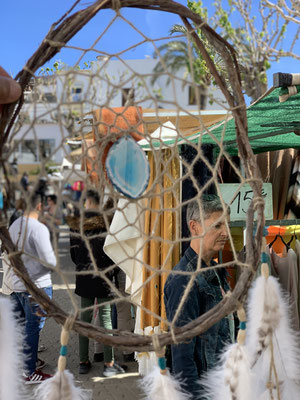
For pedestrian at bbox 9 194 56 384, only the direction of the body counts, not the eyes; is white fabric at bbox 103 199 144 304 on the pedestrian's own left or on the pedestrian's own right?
on the pedestrian's own right

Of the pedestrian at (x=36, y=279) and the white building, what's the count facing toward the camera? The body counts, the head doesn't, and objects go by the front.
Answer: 1

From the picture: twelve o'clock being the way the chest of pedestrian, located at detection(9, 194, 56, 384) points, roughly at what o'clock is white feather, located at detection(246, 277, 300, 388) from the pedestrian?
The white feather is roughly at 4 o'clock from the pedestrian.

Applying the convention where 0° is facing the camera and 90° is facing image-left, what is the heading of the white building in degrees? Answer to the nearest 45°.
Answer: approximately 0°

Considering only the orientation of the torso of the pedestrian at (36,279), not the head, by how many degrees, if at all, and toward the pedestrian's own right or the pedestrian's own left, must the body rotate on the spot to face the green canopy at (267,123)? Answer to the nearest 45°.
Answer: approximately 90° to the pedestrian's own right

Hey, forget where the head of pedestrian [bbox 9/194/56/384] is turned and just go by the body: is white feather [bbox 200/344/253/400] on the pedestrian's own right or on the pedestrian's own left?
on the pedestrian's own right

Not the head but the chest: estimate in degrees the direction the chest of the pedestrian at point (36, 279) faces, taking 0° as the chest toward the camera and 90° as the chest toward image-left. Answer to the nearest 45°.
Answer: approximately 225°

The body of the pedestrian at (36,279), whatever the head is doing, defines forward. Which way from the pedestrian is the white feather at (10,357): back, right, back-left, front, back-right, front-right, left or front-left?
back-right

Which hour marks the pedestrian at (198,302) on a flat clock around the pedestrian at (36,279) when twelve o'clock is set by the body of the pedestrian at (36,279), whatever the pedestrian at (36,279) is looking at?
the pedestrian at (198,302) is roughly at 4 o'clock from the pedestrian at (36,279).

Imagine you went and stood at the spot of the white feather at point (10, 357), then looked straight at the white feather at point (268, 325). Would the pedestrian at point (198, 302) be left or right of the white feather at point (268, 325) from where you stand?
left
